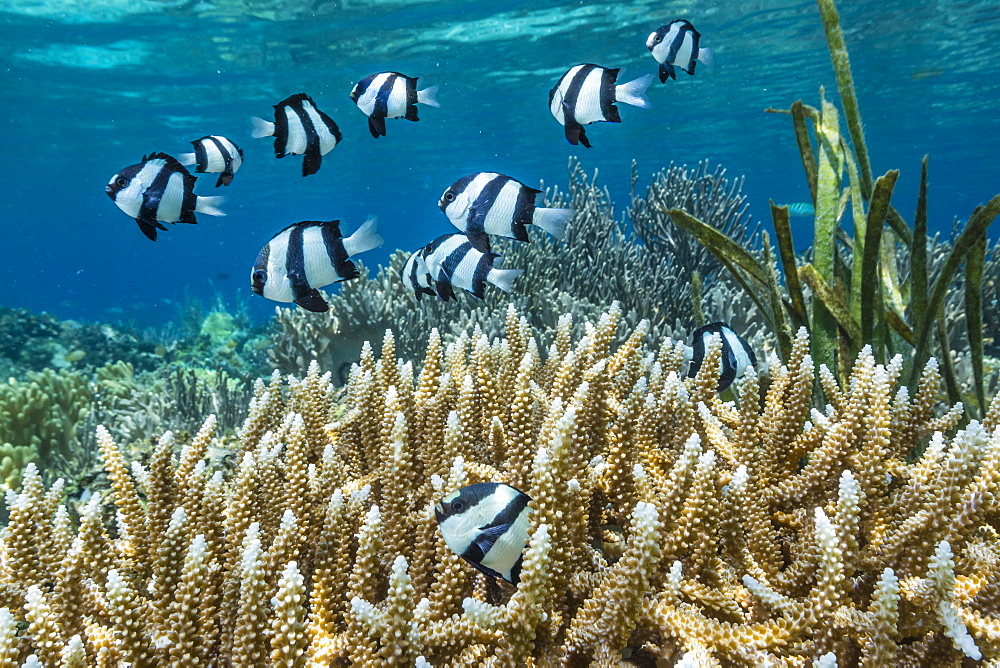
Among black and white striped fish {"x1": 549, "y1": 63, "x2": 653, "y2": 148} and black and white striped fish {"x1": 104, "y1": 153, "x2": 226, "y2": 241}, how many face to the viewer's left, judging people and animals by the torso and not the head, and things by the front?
2

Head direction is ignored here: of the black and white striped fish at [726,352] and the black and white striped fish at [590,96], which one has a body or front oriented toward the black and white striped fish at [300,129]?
the black and white striped fish at [590,96]

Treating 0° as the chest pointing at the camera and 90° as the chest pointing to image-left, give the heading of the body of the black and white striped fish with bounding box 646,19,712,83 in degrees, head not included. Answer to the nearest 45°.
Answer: approximately 90°

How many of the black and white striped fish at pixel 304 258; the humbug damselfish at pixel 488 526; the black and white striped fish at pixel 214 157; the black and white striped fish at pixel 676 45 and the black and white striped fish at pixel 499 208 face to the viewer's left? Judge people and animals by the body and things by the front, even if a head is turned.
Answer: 4

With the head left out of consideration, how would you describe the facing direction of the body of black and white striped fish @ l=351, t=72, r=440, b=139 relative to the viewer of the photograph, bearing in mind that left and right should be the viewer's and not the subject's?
facing to the left of the viewer

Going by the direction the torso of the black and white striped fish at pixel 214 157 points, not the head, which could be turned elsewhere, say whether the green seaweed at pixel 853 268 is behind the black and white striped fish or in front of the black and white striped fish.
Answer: in front

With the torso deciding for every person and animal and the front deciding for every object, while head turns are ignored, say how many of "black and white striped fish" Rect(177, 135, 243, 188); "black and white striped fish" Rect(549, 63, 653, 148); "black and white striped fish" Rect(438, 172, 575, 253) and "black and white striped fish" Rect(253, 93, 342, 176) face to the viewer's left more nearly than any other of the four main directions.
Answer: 2

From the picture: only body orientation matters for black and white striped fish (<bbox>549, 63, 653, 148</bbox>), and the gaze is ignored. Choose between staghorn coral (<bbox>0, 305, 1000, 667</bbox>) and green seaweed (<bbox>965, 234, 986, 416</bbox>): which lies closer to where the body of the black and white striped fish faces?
the staghorn coral

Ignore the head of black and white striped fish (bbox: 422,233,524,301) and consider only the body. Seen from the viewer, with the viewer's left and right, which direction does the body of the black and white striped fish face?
facing to the left of the viewer

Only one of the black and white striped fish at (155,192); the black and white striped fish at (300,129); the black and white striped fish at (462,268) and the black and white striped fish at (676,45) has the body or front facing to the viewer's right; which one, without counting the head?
the black and white striped fish at (300,129)

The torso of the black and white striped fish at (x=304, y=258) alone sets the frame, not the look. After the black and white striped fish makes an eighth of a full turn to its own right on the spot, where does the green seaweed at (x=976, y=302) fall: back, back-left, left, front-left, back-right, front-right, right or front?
back-right

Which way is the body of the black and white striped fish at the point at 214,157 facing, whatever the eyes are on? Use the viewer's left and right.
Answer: facing to the right of the viewer
